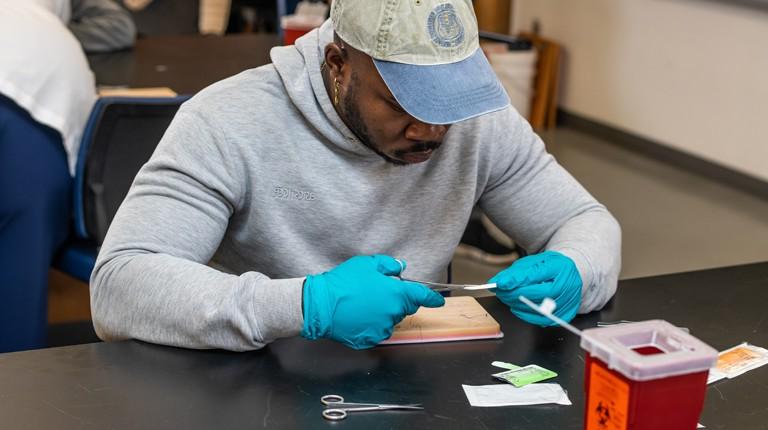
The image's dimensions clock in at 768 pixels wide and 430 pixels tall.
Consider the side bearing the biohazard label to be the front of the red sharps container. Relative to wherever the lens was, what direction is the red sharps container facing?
facing the viewer and to the left of the viewer

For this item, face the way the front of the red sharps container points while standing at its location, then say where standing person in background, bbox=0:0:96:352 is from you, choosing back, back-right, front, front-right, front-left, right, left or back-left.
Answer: right

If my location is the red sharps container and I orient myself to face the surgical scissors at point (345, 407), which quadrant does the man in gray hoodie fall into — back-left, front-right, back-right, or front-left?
front-right

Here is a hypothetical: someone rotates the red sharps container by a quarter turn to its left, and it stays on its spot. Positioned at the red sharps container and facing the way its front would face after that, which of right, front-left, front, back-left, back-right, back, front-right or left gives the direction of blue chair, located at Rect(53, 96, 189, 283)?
back

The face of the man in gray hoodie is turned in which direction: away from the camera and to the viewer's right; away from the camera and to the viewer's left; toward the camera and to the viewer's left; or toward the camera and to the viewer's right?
toward the camera and to the viewer's right

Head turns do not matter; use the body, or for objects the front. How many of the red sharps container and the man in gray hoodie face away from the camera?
0

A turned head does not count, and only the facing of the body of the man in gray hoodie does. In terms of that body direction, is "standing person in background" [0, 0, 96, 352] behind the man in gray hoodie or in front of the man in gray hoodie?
behind

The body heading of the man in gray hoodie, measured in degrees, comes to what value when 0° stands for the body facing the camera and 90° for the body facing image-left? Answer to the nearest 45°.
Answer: approximately 315°

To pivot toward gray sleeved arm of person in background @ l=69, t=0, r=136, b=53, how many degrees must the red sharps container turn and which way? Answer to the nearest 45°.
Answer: approximately 90° to its right
